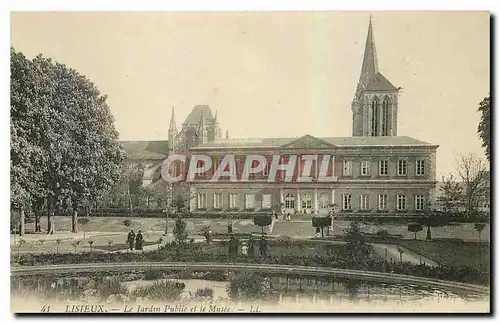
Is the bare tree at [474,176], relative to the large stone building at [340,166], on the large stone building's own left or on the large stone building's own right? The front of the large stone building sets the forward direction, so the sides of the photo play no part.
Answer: on the large stone building's own left

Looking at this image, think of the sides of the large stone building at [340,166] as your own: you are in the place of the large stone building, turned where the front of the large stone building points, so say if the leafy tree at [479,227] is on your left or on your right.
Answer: on your left

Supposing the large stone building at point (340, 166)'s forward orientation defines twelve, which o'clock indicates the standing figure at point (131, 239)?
The standing figure is roughly at 1 o'clock from the large stone building.

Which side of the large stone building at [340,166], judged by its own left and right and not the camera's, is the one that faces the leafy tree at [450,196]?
left

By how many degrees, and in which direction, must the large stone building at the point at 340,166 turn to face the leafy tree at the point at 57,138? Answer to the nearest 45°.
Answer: approximately 90° to its right

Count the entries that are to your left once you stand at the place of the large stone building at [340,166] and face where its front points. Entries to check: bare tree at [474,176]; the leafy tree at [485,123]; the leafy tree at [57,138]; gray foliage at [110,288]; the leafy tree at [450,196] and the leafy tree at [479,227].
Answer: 4

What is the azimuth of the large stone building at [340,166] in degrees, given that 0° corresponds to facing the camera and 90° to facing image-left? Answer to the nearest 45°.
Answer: approximately 0°

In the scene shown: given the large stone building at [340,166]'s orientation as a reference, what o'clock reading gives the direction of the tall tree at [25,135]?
The tall tree is roughly at 3 o'clock from the large stone building.
